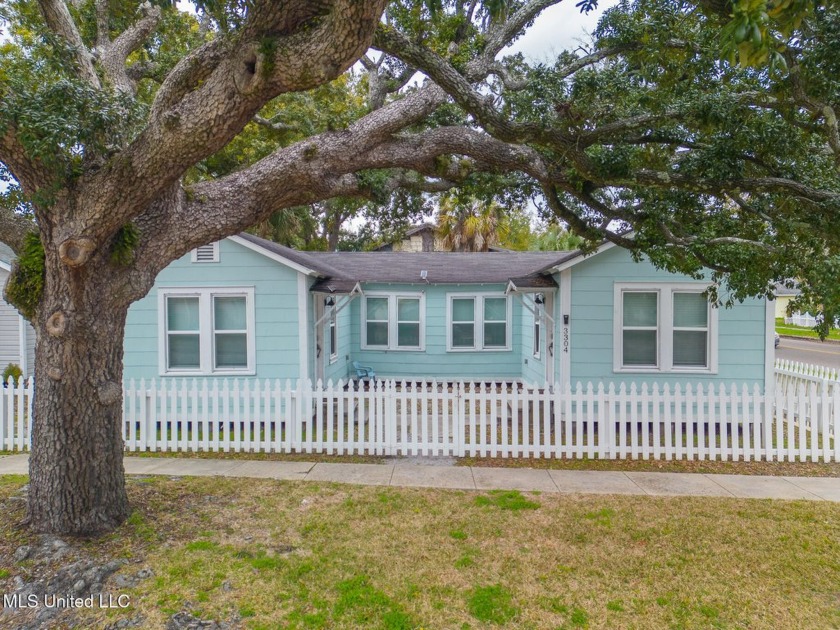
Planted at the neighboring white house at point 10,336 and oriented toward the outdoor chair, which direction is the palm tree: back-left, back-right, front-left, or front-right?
front-left

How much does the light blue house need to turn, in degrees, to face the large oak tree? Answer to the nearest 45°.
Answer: approximately 45° to its right

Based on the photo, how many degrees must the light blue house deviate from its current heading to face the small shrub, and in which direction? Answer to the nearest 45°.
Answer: approximately 90° to its right

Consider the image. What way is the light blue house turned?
toward the camera

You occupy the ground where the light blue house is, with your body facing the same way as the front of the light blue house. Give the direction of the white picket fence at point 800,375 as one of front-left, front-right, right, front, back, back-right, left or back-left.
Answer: left

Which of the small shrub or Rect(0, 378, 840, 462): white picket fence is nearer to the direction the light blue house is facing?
the white picket fence

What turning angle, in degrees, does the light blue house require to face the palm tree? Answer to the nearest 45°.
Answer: approximately 180°

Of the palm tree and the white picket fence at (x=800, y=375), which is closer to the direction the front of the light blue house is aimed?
the white picket fence

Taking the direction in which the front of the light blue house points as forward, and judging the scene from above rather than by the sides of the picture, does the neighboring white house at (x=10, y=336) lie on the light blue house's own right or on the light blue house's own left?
on the light blue house's own right

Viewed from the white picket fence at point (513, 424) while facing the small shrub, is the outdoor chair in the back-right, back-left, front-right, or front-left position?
front-right

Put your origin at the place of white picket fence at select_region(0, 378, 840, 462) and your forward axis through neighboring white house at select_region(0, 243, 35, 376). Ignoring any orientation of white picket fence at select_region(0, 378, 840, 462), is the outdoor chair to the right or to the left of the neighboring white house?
right
